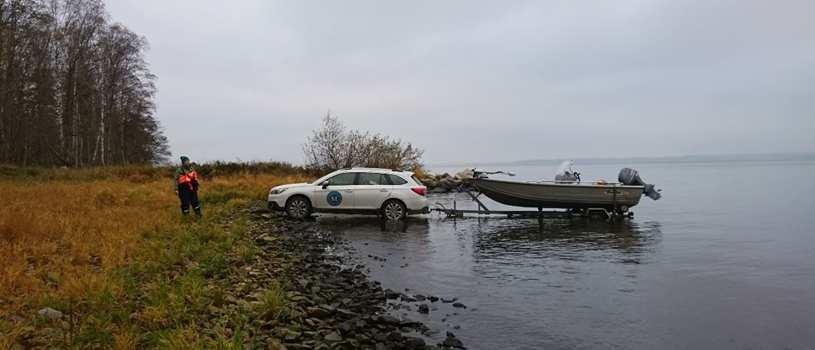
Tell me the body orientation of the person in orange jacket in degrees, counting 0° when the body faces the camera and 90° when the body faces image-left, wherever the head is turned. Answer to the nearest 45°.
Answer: approximately 0°

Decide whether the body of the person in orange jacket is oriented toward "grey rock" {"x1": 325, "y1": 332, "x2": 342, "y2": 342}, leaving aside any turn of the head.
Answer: yes

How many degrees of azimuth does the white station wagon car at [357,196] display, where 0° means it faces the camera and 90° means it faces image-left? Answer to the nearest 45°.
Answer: approximately 90°

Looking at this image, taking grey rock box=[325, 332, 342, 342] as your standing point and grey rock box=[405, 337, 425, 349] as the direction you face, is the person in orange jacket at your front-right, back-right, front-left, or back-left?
back-left

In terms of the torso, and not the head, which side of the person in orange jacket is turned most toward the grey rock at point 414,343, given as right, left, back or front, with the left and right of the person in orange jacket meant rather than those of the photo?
front

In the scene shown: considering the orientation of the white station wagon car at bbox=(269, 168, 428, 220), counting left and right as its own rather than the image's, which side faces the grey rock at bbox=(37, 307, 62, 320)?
left

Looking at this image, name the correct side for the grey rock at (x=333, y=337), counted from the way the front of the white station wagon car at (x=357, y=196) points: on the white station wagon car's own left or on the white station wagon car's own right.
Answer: on the white station wagon car's own left

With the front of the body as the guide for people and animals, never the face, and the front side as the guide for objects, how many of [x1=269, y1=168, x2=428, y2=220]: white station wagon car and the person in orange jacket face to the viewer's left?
1

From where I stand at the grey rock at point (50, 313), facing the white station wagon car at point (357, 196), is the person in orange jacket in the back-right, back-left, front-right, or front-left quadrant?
front-left

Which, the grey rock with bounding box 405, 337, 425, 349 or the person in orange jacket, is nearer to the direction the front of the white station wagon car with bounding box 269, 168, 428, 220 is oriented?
the person in orange jacket

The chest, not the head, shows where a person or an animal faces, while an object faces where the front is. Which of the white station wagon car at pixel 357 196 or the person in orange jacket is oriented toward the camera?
the person in orange jacket

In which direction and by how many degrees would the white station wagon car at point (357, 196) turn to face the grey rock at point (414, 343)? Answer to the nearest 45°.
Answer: approximately 90° to its left

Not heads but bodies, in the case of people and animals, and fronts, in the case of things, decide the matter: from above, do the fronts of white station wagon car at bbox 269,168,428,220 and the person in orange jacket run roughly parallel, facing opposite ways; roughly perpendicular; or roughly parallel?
roughly perpendicular

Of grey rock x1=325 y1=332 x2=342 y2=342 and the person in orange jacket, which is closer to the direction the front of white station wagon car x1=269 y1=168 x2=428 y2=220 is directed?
the person in orange jacket
